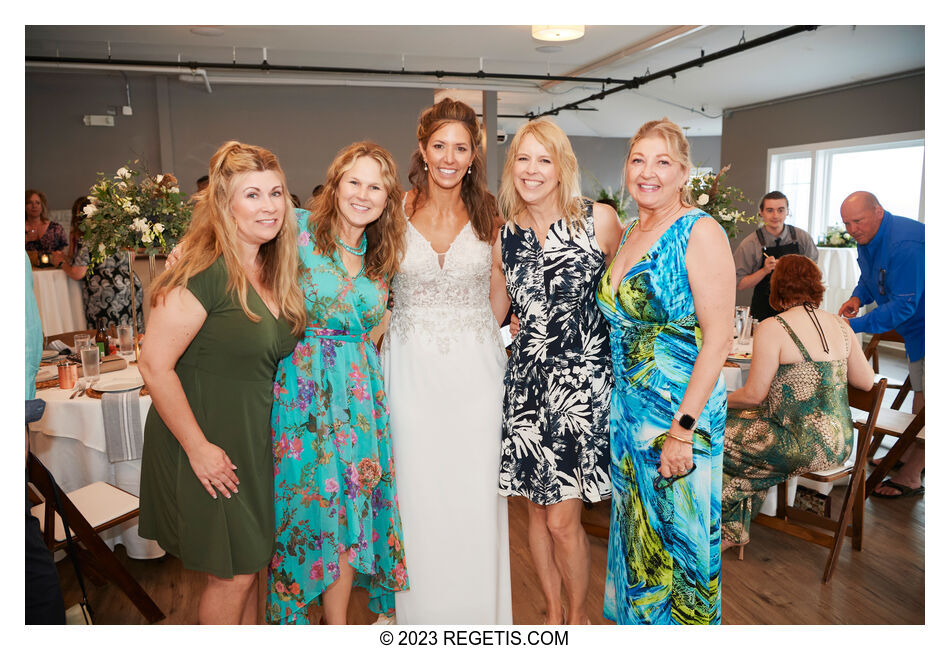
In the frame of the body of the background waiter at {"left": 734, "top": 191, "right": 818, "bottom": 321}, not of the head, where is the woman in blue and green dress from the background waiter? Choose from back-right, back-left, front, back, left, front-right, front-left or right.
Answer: front

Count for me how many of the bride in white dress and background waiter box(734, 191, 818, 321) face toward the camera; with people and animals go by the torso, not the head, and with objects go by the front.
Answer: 2

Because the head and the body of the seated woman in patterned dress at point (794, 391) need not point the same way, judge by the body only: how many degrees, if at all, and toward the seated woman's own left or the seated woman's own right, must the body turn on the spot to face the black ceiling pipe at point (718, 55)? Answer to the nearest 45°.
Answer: approximately 45° to the seated woman's own right

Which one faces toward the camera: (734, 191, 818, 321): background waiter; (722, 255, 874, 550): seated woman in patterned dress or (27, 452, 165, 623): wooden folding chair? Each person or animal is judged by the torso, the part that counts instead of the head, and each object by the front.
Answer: the background waiter

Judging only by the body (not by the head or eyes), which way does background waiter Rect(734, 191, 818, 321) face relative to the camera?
toward the camera

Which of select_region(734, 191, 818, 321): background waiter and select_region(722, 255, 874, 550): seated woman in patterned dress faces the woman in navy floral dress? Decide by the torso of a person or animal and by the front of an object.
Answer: the background waiter

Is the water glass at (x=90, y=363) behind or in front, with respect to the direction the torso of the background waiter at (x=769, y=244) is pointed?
in front

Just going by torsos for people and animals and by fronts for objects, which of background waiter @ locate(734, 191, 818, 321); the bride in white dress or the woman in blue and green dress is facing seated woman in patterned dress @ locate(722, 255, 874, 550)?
the background waiter

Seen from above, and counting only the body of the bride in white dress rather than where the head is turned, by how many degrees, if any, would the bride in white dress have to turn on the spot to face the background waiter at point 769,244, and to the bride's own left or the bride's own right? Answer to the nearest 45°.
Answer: approximately 135° to the bride's own left

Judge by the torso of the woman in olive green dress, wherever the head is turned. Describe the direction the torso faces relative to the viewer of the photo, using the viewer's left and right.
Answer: facing the viewer and to the right of the viewer

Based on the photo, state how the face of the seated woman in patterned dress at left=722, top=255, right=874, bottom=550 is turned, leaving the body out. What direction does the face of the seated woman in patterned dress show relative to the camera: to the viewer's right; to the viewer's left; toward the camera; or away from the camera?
away from the camera

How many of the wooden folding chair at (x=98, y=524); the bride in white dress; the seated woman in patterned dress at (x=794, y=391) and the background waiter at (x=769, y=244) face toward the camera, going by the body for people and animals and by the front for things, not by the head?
2

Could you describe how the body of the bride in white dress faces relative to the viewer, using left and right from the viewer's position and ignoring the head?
facing the viewer

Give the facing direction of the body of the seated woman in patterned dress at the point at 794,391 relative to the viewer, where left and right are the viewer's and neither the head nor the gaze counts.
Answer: facing away from the viewer and to the left of the viewer

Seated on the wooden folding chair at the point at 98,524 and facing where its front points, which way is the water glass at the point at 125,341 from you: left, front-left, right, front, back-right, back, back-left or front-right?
front-left
